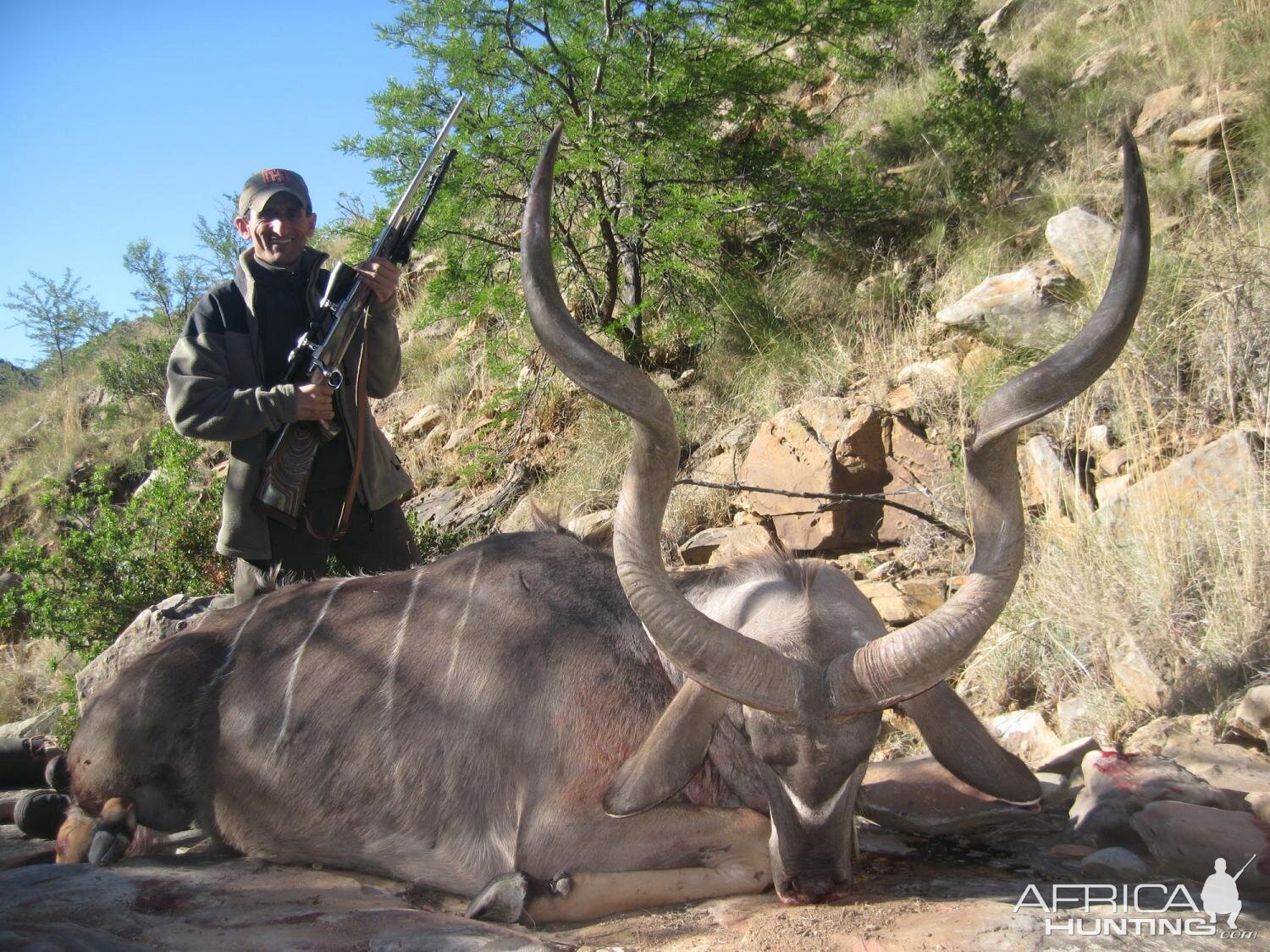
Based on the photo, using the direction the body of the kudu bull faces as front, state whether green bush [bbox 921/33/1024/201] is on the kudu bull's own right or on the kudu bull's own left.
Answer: on the kudu bull's own left

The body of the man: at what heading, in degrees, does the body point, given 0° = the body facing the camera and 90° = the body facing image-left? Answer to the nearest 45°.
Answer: approximately 0°

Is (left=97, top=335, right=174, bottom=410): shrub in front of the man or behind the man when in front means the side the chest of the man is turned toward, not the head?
behind

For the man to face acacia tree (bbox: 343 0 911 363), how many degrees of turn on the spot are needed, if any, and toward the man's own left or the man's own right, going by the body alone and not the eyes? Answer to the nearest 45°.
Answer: approximately 135° to the man's own left

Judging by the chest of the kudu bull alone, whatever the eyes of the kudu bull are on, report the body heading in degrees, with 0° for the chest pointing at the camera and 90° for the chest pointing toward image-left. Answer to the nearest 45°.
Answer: approximately 315°

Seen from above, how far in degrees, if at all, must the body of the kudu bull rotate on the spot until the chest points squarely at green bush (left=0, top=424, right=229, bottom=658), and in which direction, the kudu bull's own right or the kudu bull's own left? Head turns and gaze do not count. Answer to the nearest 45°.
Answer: approximately 180°
